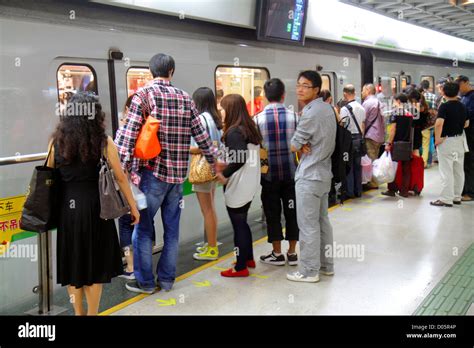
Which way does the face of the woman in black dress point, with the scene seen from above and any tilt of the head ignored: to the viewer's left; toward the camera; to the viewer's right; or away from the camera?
away from the camera

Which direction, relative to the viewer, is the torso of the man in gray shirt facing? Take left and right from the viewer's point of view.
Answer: facing to the left of the viewer

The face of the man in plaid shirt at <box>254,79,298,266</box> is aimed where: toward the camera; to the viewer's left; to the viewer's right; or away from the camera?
away from the camera

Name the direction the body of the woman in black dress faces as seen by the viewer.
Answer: away from the camera

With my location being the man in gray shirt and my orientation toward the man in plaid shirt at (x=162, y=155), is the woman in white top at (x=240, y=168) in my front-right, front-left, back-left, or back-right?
front-right

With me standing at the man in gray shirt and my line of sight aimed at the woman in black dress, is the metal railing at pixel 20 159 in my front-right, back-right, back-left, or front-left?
front-right

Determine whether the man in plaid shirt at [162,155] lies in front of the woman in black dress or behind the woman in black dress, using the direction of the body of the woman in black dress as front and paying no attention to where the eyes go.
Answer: in front

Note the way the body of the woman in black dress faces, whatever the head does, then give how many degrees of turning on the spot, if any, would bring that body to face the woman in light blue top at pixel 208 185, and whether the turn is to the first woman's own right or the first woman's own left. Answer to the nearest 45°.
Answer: approximately 45° to the first woman's own right

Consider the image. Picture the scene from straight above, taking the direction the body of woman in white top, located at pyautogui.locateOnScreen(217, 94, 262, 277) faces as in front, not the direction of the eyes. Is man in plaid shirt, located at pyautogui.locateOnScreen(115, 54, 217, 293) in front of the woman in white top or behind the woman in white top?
in front

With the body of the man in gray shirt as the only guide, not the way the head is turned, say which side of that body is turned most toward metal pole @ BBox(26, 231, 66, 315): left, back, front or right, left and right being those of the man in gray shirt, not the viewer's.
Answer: front

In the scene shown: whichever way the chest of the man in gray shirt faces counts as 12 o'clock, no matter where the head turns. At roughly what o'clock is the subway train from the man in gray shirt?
The subway train is roughly at 12 o'clock from the man in gray shirt.

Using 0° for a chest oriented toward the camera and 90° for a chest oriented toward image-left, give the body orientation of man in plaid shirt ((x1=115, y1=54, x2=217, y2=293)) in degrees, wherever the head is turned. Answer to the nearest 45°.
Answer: approximately 135°

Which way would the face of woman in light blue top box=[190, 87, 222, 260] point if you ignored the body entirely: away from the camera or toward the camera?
away from the camera
